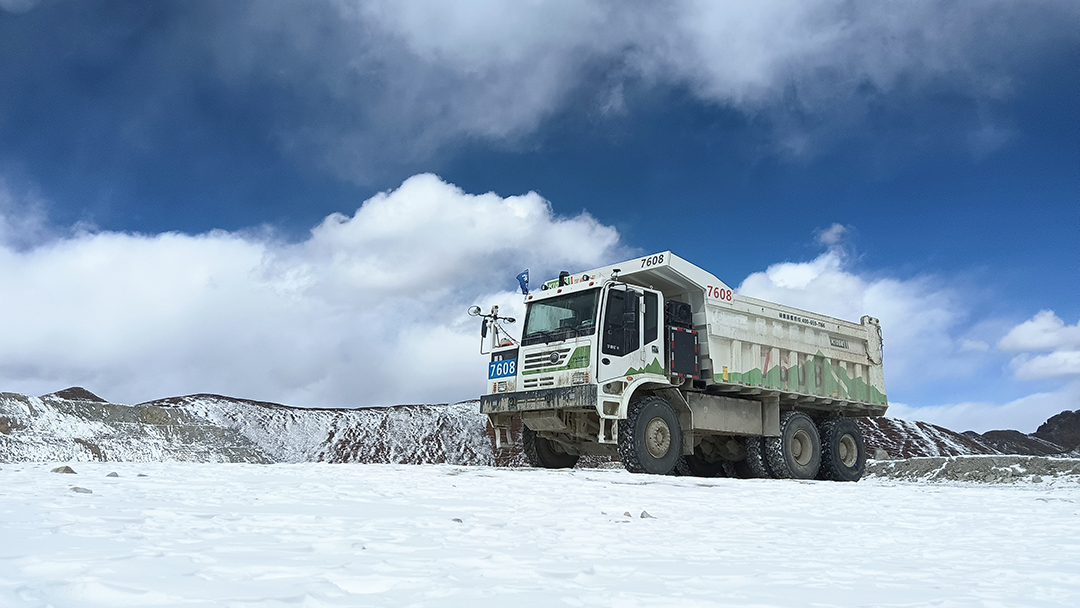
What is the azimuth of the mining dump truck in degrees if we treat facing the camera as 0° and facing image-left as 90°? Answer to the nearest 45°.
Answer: approximately 45°
